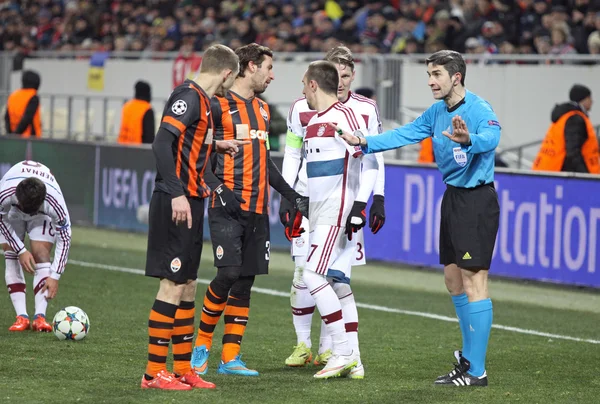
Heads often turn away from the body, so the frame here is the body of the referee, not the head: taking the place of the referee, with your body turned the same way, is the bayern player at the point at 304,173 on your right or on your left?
on your right

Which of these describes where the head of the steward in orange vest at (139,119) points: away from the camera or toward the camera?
away from the camera

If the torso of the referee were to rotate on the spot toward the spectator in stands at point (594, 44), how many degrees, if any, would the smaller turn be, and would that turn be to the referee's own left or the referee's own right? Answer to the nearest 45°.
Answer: approximately 135° to the referee's own right

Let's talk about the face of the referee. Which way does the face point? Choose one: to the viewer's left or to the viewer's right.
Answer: to the viewer's left

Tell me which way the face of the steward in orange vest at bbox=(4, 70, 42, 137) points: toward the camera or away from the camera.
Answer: away from the camera

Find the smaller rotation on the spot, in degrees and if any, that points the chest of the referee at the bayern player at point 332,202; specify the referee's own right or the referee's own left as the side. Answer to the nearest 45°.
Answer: approximately 45° to the referee's own right

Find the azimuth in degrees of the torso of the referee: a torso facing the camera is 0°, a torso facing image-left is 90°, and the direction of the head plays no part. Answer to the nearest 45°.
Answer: approximately 45°
